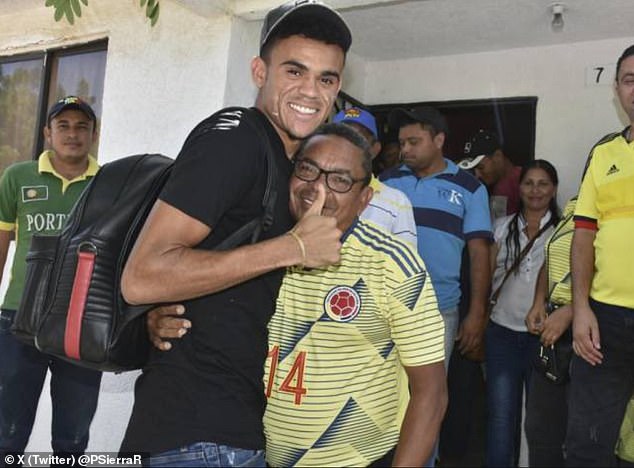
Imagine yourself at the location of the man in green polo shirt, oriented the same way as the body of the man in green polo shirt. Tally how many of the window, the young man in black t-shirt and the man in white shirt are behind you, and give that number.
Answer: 1

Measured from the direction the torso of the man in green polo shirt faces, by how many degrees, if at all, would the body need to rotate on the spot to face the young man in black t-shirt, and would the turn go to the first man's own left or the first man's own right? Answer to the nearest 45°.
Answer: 0° — they already face them

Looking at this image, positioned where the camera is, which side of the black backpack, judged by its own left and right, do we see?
left

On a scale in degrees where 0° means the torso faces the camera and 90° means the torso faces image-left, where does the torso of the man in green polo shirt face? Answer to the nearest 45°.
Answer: approximately 0°

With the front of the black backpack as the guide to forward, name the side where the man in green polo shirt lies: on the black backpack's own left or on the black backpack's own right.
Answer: on the black backpack's own right

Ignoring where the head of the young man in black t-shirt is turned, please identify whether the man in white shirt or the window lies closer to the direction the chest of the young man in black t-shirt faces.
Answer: the man in white shirt

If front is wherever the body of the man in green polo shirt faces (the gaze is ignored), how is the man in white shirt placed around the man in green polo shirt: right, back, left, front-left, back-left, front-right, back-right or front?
front-left
